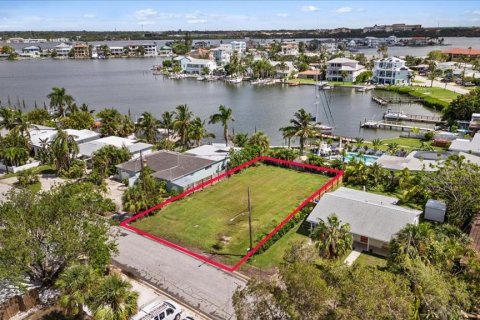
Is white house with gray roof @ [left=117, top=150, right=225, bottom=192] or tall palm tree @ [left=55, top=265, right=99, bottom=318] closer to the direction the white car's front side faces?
the white house with gray roof

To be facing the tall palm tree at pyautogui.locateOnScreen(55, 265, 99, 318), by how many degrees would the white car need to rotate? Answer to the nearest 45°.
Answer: approximately 135° to its left

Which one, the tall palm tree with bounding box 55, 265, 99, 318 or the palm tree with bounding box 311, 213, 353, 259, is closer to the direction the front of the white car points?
the palm tree

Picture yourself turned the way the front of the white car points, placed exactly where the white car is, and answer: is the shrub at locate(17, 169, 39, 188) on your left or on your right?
on your left

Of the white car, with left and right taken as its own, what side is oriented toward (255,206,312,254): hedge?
front

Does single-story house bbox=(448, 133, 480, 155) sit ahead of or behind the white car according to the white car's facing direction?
ahead
